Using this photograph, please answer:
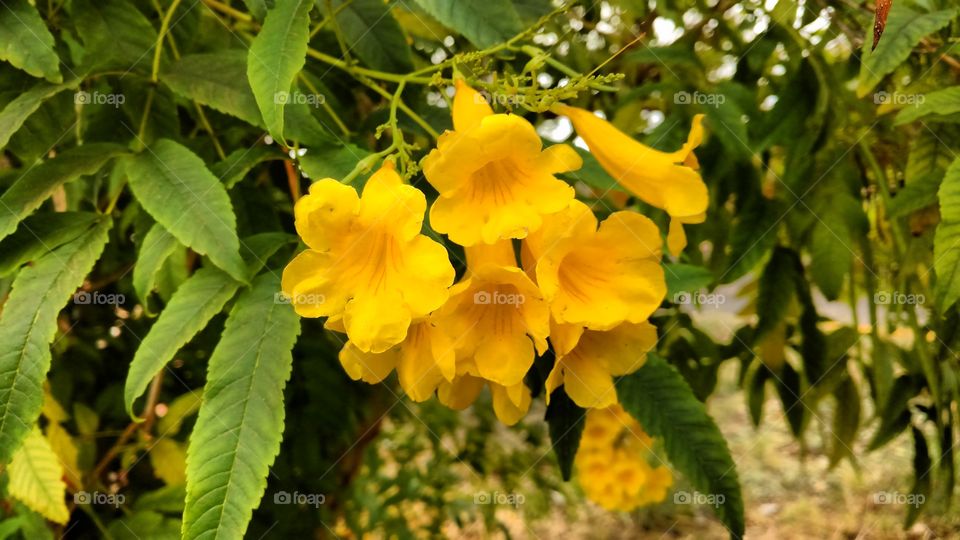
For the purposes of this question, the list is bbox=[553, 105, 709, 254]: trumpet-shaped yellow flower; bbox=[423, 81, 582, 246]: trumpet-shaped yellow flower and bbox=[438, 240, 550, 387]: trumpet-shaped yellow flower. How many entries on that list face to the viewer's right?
1

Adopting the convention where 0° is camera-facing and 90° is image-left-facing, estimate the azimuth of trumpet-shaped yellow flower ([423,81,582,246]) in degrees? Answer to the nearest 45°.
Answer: approximately 0°

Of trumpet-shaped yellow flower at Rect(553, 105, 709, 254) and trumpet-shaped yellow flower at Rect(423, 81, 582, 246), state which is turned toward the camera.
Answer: trumpet-shaped yellow flower at Rect(423, 81, 582, 246)

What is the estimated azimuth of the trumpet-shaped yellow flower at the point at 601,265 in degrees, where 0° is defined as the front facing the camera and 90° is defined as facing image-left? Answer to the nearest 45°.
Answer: approximately 315°

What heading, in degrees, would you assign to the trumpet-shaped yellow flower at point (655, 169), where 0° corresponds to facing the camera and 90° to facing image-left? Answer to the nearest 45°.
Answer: approximately 270°

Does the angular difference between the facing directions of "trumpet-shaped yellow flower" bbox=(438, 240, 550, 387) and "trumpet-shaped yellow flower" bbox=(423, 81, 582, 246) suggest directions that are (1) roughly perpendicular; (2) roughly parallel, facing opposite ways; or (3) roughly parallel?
roughly parallel

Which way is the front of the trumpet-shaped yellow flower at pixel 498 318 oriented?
toward the camera

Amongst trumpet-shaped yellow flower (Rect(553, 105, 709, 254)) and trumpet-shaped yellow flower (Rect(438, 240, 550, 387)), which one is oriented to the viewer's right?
trumpet-shaped yellow flower (Rect(553, 105, 709, 254))

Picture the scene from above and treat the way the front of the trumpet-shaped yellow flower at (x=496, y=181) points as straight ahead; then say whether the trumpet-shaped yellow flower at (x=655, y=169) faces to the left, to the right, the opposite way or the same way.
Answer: to the left

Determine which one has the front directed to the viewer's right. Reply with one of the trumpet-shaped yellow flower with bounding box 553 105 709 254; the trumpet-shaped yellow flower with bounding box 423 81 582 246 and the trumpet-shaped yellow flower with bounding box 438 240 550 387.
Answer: the trumpet-shaped yellow flower with bounding box 553 105 709 254

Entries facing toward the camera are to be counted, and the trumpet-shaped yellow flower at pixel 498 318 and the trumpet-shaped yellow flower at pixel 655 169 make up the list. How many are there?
1
